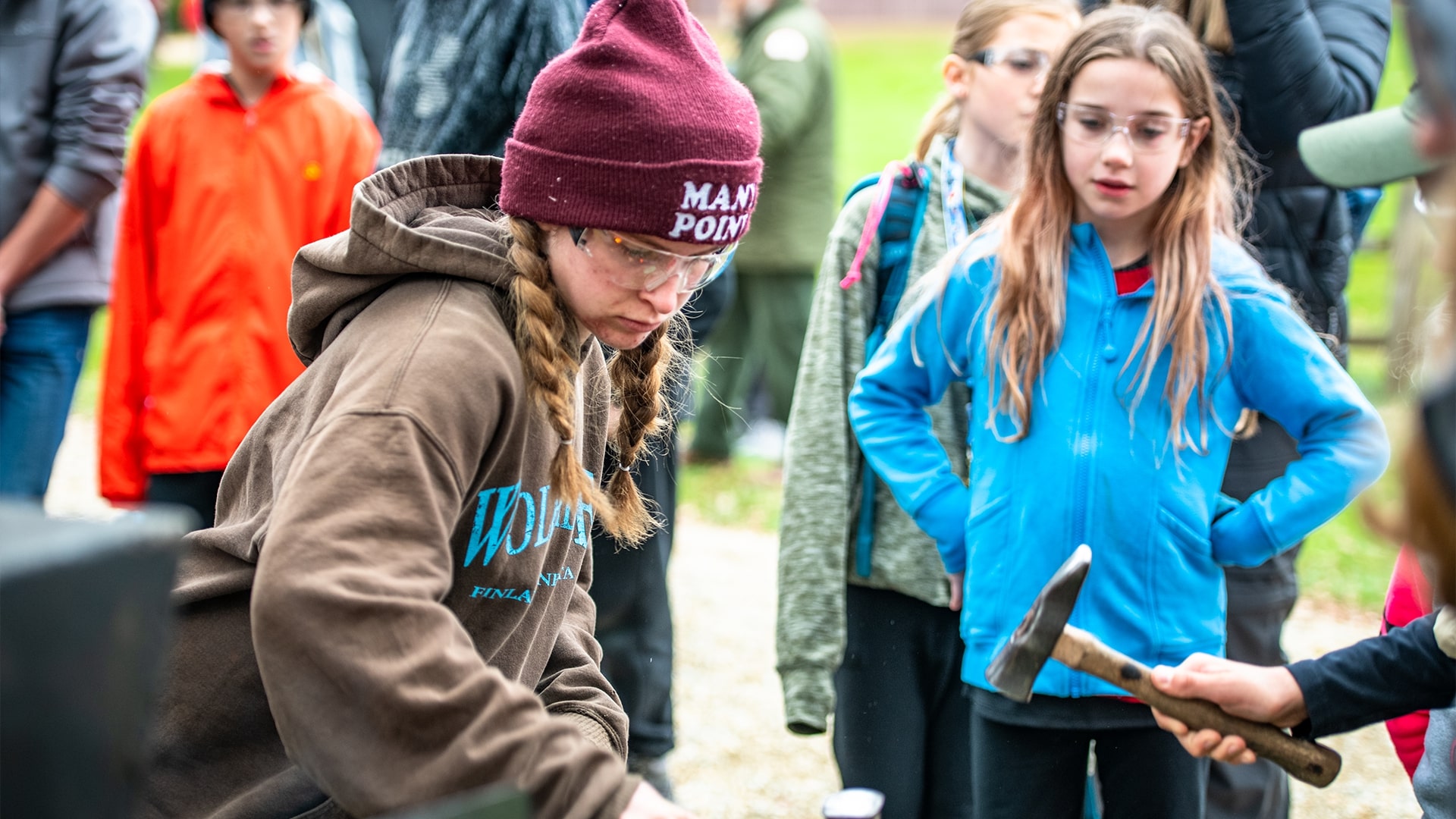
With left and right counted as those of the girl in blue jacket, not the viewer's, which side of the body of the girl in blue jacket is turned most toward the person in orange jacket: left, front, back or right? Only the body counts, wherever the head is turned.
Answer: right

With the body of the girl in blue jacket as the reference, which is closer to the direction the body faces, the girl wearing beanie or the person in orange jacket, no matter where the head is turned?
the girl wearing beanie

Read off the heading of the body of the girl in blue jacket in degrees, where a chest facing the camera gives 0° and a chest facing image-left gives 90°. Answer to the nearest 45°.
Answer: approximately 0°

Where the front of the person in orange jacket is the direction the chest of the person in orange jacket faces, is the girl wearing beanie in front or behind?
in front

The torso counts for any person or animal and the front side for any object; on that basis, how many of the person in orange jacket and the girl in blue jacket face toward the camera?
2

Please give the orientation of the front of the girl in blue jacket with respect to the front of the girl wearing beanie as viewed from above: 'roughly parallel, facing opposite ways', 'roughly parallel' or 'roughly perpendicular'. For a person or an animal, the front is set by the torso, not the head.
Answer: roughly perpendicular

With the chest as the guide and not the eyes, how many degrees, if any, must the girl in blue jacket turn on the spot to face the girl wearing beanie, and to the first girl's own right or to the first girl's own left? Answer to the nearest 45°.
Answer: approximately 45° to the first girl's own right

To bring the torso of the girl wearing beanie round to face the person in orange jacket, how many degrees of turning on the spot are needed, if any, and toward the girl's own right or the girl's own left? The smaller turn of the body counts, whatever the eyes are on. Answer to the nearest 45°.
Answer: approximately 135° to the girl's own left

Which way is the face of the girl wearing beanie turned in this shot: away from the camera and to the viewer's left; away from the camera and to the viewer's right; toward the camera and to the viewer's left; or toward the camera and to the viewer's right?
toward the camera and to the viewer's right
